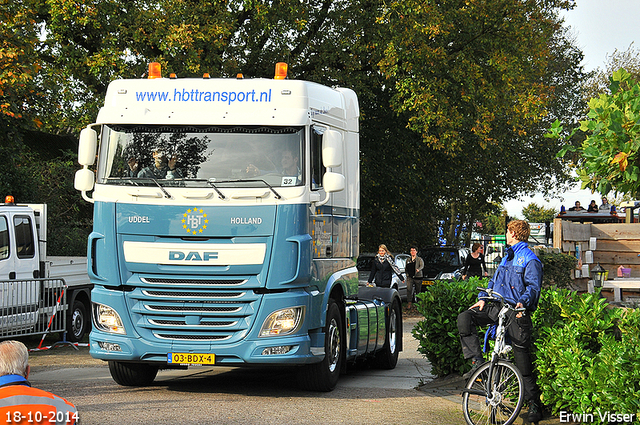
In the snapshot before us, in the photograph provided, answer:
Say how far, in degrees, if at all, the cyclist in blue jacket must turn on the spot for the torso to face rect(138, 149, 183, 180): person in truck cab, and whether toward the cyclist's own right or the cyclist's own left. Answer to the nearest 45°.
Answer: approximately 45° to the cyclist's own right

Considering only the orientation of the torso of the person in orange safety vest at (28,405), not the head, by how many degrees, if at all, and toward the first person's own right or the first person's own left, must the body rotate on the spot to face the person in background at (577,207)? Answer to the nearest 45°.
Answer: approximately 45° to the first person's own right

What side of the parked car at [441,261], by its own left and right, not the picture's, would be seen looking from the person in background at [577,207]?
left

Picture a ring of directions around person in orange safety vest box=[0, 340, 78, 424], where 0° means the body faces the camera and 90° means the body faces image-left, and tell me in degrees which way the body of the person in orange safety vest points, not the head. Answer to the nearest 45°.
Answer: approximately 180°

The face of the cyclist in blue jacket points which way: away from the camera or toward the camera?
away from the camera

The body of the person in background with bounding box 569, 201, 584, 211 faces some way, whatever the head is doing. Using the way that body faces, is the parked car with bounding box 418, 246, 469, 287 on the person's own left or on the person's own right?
on the person's own right

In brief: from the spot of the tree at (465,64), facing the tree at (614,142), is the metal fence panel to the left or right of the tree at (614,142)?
right

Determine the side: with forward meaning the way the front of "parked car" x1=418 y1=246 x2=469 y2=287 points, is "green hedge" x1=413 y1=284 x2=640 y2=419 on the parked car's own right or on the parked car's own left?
on the parked car's own left

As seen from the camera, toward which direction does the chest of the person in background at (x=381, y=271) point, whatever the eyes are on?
toward the camera

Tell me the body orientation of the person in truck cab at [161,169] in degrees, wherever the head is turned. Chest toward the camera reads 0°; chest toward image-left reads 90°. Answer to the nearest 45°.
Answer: approximately 0°

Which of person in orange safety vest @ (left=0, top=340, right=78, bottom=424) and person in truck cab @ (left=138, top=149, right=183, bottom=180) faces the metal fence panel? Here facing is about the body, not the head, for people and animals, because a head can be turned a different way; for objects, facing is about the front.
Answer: person in orange safety vest @ (left=0, top=340, right=78, bottom=424)

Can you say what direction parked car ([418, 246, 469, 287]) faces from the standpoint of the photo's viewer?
facing the viewer and to the left of the viewer

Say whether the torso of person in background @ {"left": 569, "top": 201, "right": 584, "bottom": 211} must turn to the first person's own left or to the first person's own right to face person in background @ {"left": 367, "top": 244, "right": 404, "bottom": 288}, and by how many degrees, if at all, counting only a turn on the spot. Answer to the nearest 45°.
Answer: approximately 45° to the first person's own right

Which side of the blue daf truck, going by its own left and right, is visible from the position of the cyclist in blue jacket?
left
